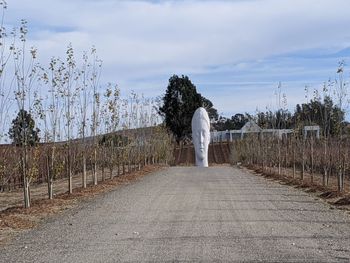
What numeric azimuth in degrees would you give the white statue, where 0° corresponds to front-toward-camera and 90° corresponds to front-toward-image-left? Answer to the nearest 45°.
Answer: approximately 0°
